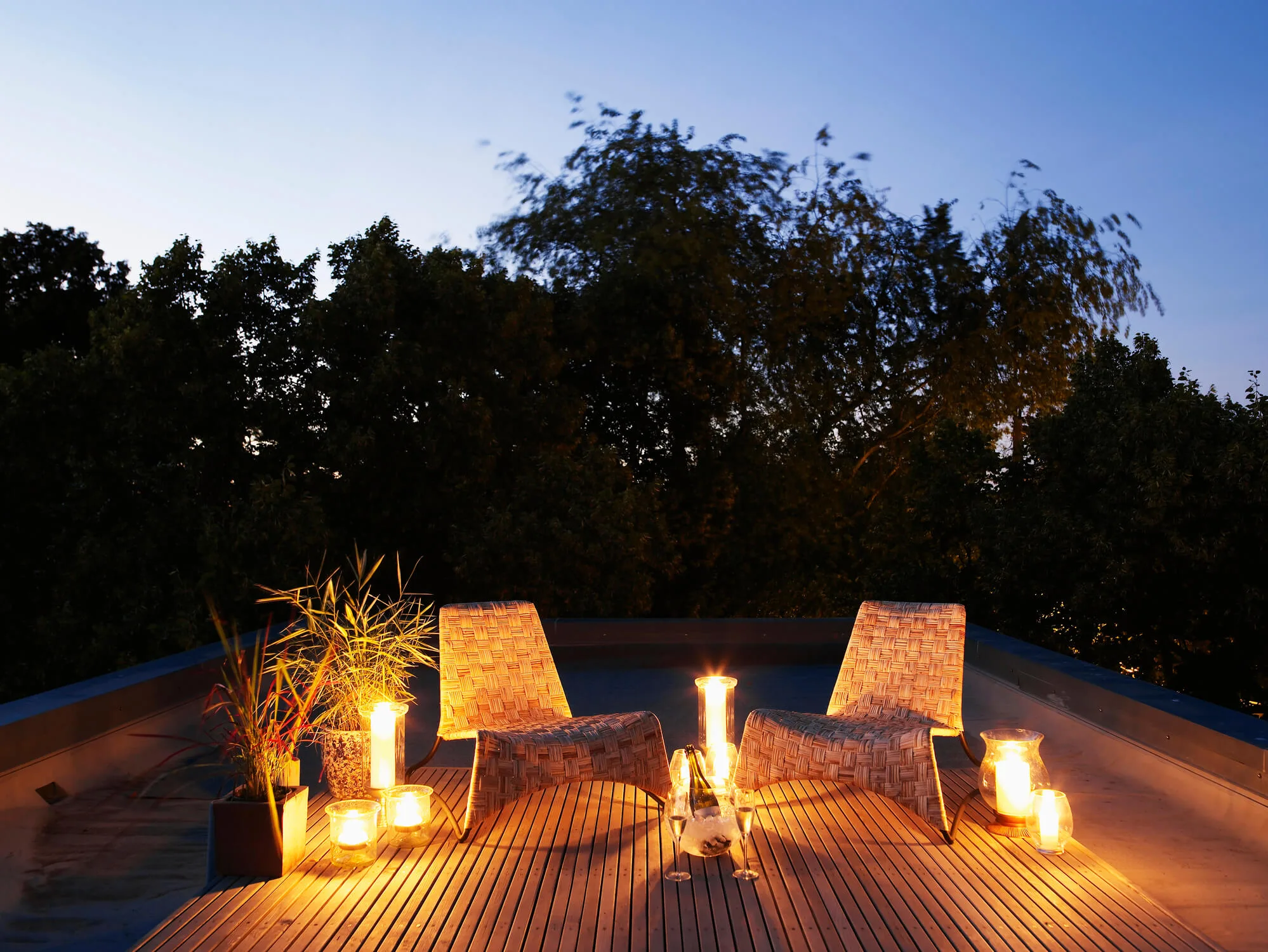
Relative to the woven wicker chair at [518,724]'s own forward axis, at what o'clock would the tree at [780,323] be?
The tree is roughly at 8 o'clock from the woven wicker chair.

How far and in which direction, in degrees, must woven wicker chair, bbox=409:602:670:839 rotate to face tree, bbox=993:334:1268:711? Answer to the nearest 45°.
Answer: approximately 90° to its left

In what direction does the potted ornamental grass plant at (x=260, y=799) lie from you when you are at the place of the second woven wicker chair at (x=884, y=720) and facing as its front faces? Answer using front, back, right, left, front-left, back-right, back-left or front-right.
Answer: front

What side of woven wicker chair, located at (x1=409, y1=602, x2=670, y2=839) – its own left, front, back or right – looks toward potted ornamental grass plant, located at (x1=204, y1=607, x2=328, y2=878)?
right

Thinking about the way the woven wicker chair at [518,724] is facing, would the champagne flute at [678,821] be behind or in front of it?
in front

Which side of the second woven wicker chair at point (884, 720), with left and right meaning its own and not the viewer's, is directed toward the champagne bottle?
front

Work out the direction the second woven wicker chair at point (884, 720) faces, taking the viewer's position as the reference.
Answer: facing the viewer and to the left of the viewer

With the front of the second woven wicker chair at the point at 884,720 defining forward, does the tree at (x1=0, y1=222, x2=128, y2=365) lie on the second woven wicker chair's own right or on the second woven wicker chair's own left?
on the second woven wicker chair's own right

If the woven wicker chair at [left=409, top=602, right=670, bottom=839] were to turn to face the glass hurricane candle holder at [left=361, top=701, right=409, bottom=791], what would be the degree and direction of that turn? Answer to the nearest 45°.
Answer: approximately 90° to its right

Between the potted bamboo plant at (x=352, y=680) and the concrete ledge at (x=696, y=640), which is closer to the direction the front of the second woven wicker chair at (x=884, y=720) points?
the potted bamboo plant

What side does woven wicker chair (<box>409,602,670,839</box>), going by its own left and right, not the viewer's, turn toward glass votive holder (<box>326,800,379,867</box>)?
right

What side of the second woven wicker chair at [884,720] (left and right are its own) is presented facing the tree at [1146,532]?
back

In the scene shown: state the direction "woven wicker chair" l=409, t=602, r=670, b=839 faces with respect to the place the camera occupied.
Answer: facing the viewer and to the right of the viewer

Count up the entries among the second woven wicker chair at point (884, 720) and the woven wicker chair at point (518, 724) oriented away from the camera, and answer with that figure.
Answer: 0

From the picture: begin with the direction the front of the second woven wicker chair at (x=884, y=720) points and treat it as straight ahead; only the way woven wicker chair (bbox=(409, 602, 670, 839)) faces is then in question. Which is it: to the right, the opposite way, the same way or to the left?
to the left

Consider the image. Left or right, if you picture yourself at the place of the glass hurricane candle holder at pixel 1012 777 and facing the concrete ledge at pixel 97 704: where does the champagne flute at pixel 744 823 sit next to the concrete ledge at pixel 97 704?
left
